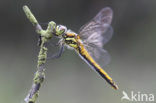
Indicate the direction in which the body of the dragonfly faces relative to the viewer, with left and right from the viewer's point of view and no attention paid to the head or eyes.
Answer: facing to the left of the viewer
